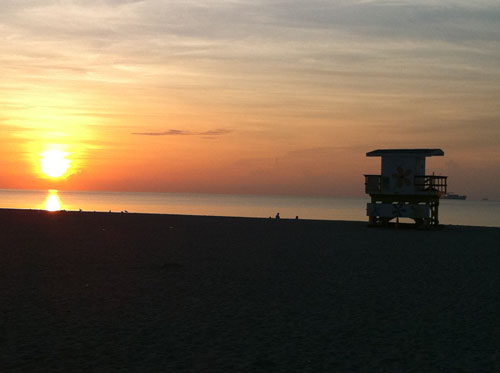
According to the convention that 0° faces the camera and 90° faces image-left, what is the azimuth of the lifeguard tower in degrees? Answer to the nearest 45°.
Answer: approximately 180°
